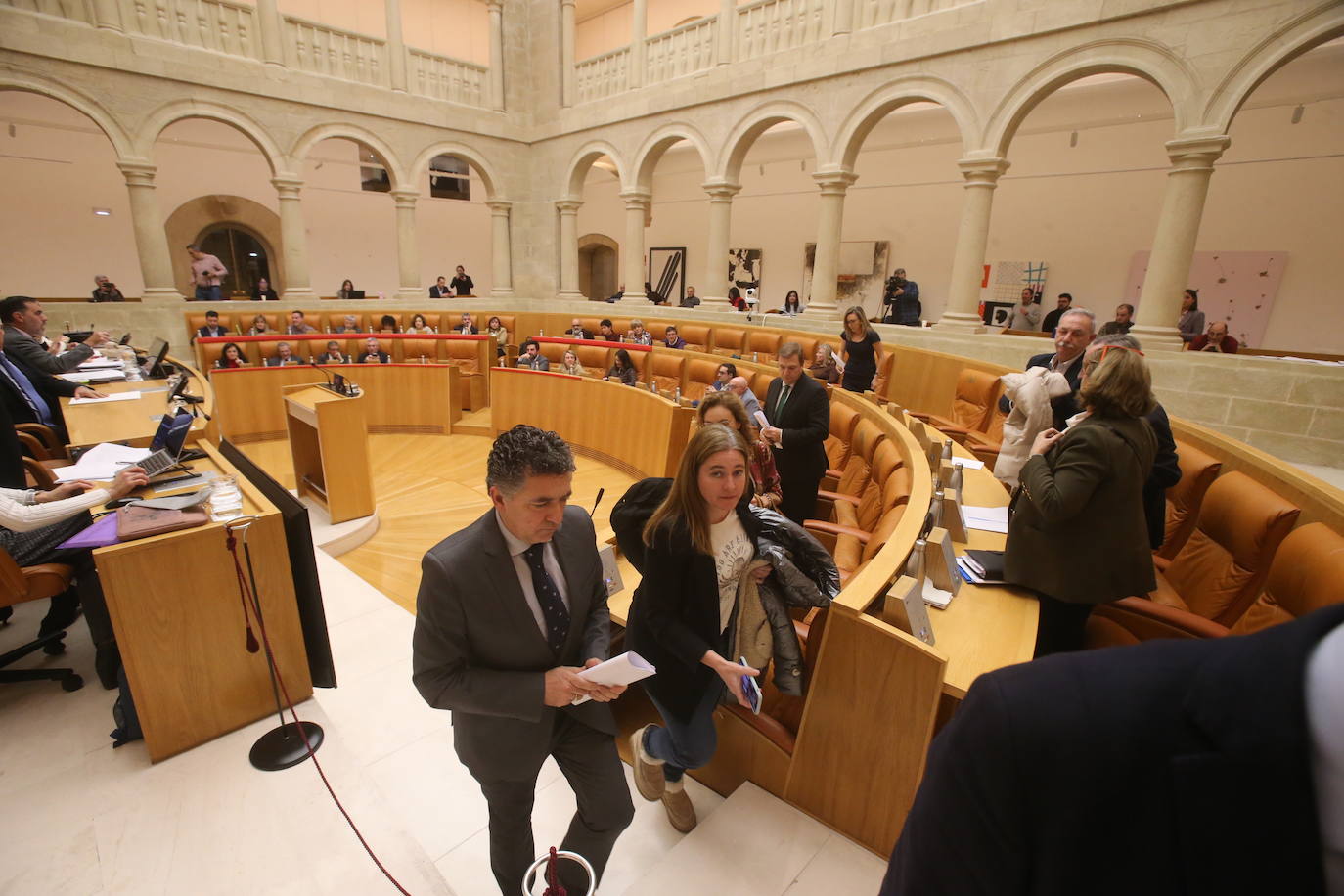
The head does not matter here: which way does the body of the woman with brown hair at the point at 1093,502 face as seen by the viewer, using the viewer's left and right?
facing away from the viewer and to the left of the viewer

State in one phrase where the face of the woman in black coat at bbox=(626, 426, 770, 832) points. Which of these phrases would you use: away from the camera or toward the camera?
toward the camera

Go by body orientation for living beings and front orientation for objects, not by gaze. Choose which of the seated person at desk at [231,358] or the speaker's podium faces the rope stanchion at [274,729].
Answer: the seated person at desk

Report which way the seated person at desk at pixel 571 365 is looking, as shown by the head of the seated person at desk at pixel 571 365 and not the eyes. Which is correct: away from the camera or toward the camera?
toward the camera

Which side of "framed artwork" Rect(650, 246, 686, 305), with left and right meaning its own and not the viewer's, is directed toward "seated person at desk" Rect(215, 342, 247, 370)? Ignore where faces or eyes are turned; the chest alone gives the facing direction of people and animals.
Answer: front

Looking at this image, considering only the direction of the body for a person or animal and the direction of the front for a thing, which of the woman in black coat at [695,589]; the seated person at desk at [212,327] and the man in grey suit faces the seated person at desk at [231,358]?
the seated person at desk at [212,327]

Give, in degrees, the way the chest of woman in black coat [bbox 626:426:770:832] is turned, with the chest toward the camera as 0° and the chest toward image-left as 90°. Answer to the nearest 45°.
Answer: approximately 315°

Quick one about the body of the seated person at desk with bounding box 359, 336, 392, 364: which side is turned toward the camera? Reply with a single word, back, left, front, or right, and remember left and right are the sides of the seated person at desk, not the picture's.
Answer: front

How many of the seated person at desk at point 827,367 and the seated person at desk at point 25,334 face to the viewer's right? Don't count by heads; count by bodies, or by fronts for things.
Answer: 1

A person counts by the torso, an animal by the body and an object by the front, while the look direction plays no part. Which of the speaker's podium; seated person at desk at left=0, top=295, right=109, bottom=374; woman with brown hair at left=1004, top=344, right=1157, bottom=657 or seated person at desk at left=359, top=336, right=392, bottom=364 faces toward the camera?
seated person at desk at left=359, top=336, right=392, bottom=364

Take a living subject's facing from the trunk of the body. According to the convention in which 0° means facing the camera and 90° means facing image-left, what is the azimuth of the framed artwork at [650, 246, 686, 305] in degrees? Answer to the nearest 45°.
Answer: approximately 45°

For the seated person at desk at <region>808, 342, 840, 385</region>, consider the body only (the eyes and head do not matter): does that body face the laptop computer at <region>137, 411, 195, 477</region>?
yes

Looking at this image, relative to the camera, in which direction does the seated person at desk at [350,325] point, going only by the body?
toward the camera

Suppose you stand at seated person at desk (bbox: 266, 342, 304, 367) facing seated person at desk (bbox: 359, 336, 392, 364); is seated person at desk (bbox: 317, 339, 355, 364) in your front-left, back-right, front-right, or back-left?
front-left

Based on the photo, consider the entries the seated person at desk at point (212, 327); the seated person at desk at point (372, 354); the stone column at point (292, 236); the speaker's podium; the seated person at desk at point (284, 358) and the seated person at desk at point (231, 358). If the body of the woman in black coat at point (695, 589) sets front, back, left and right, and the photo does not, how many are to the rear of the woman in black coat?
6

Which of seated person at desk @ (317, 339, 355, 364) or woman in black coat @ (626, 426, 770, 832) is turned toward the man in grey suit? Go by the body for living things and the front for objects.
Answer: the seated person at desk

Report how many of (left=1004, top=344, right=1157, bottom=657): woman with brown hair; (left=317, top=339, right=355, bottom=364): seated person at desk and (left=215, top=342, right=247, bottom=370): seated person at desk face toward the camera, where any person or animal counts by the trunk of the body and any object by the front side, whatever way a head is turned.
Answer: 2
